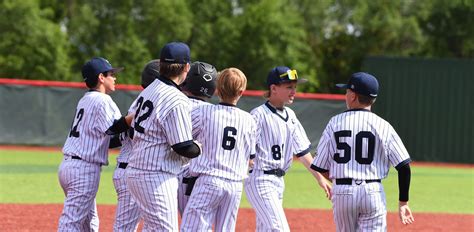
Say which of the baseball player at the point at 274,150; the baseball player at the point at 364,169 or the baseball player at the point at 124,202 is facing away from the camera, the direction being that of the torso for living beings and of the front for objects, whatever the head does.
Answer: the baseball player at the point at 364,169

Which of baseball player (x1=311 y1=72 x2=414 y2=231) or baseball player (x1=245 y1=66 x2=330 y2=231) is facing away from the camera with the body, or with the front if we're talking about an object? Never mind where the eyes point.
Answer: baseball player (x1=311 y1=72 x2=414 y2=231)

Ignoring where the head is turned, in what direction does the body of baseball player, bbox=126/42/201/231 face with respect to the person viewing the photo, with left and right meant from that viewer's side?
facing away from the viewer and to the right of the viewer

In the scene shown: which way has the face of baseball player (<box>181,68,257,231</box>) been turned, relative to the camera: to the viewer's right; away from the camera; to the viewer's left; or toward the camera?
away from the camera

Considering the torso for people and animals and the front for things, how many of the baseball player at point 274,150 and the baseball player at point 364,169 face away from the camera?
1

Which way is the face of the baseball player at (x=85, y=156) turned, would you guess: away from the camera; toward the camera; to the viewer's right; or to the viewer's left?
to the viewer's right

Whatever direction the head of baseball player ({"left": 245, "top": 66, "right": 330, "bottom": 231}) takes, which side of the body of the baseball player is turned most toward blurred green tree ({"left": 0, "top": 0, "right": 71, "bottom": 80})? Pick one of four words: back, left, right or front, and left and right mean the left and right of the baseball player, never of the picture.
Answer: back

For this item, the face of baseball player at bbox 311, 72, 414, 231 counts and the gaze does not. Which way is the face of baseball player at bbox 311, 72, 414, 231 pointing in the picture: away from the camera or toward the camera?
away from the camera

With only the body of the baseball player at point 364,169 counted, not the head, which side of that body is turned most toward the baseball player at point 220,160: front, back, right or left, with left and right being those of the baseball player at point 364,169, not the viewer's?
left
